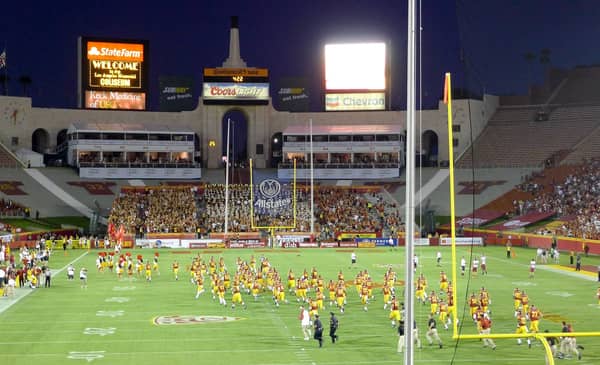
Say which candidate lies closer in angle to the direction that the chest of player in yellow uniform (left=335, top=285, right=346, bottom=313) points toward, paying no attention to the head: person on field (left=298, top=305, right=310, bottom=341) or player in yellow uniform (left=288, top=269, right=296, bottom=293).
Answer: the person on field

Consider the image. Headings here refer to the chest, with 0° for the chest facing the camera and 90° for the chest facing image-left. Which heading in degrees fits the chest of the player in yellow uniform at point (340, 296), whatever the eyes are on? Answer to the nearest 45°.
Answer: approximately 0°

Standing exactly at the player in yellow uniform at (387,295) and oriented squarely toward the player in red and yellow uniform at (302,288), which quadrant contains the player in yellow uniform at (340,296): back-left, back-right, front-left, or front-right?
front-left

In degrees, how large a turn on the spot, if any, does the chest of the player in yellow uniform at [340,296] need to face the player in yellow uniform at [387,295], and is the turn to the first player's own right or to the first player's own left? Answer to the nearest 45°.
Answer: approximately 135° to the first player's own left

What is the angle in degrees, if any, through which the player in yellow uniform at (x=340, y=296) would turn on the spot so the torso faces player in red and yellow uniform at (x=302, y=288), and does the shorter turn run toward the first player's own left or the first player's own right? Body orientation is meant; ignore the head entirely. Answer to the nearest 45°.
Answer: approximately 135° to the first player's own right

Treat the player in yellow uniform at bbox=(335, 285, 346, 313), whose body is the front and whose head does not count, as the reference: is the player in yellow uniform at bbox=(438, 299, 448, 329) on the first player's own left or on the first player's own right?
on the first player's own left

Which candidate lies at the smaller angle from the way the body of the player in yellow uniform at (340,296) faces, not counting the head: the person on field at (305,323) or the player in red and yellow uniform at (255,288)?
the person on field

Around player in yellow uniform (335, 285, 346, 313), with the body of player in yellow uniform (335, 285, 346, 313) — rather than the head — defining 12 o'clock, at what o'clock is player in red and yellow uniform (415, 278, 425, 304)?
player in red and yellow uniform (415, 278, 425, 304) is roughly at 8 o'clock from player in yellow uniform (335, 285, 346, 313).

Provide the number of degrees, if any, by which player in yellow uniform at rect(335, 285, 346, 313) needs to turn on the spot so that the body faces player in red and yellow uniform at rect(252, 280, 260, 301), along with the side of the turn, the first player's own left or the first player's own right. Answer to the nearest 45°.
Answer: approximately 135° to the first player's own right
